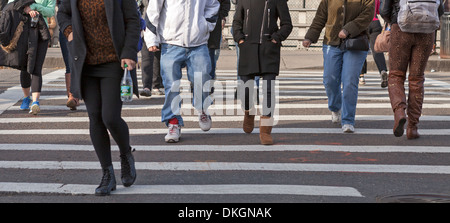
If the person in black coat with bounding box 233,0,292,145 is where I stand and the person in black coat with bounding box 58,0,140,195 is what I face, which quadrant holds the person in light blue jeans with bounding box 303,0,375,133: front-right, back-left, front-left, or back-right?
back-left

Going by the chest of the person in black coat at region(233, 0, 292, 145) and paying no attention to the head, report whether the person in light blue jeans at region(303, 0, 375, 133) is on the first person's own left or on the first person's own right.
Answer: on the first person's own left

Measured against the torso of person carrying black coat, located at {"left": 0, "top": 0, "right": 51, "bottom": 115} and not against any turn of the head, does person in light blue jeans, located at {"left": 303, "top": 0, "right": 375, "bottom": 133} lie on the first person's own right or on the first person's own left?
on the first person's own left

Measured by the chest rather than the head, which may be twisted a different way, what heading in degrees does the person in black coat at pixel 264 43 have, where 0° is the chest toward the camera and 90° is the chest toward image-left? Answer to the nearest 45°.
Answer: approximately 0°

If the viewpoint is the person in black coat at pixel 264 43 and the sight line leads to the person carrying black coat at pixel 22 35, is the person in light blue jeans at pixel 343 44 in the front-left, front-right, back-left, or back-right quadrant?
back-right

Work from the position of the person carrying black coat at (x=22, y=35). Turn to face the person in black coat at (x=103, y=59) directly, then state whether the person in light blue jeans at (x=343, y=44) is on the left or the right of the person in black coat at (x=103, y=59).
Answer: left

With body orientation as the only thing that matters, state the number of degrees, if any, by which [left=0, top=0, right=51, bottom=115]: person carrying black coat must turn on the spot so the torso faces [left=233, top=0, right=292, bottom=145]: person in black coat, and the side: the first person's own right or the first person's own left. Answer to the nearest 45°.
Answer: approximately 45° to the first person's own left

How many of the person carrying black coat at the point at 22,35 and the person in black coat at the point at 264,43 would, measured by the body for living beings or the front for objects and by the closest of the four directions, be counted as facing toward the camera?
2
